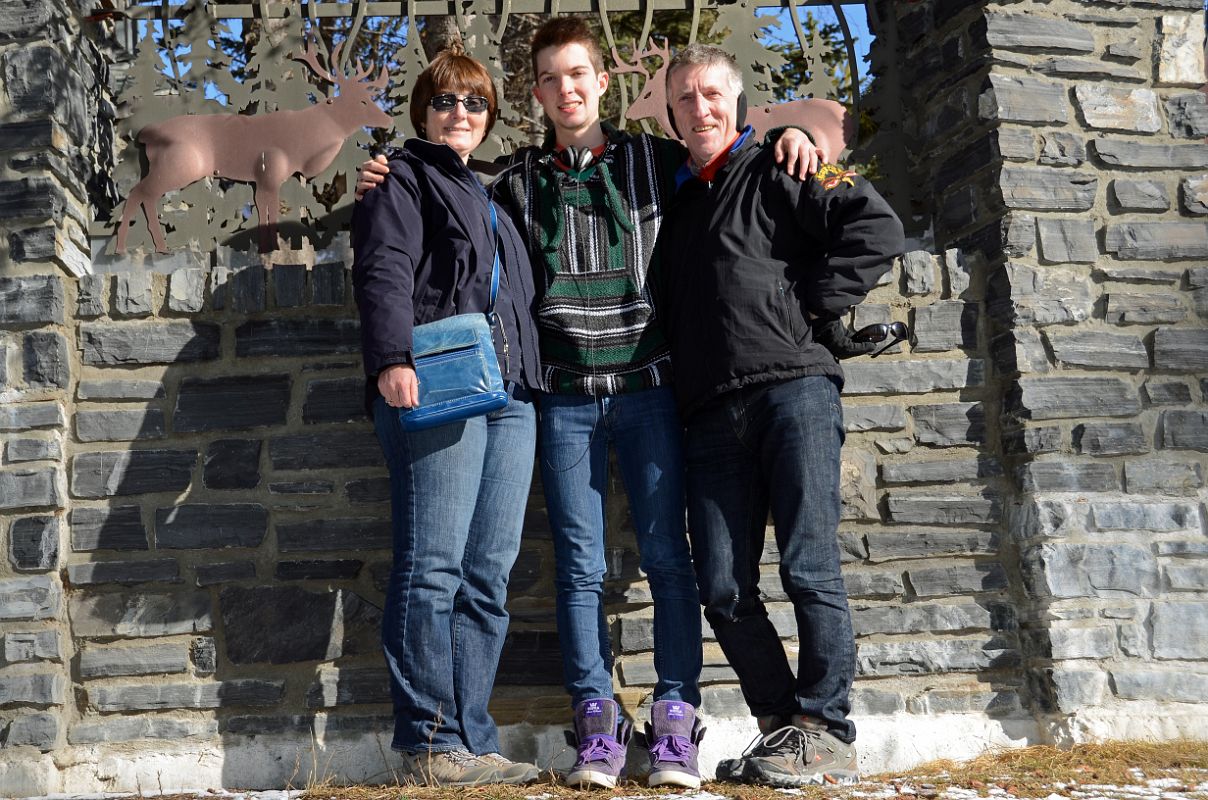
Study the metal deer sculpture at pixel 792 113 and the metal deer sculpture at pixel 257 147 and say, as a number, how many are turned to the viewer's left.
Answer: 1

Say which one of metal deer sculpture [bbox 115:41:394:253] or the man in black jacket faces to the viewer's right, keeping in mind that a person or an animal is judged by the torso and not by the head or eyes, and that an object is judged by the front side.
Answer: the metal deer sculpture

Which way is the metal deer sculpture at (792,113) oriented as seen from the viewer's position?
to the viewer's left

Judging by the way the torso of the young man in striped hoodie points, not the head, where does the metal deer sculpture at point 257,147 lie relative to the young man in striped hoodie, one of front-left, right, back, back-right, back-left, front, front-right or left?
back-right

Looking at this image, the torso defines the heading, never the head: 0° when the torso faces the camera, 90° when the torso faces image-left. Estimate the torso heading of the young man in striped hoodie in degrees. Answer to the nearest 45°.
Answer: approximately 0°

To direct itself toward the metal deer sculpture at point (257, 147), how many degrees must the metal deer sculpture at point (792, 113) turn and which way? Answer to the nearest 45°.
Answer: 0° — it already faces it

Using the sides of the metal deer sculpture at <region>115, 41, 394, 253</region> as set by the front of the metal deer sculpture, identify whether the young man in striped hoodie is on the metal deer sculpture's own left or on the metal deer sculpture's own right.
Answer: on the metal deer sculpture's own right

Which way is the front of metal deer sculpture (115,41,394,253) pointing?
to the viewer's right
